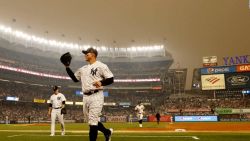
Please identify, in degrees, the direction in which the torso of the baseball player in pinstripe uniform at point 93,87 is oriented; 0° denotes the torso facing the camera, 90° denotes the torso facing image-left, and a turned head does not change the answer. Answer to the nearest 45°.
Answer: approximately 45°
